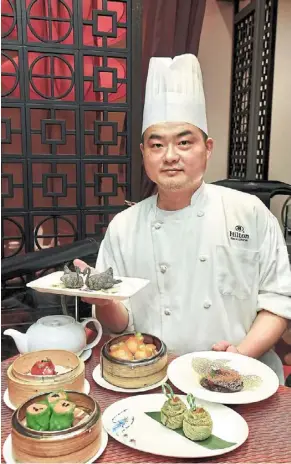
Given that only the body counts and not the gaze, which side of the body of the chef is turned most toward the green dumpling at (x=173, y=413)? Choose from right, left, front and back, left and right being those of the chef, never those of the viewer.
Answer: front

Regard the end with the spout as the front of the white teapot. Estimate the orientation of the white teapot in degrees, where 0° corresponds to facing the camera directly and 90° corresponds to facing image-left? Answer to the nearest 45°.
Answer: approximately 90°

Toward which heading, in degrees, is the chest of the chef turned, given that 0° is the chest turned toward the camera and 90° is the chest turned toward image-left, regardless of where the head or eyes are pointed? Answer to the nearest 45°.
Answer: approximately 0°

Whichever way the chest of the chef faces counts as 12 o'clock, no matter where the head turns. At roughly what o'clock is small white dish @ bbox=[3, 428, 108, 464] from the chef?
The small white dish is roughly at 1 o'clock from the chef.

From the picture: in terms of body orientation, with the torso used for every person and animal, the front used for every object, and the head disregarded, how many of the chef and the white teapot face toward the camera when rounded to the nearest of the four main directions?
1

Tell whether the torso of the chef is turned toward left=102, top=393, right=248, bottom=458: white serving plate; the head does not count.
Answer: yes

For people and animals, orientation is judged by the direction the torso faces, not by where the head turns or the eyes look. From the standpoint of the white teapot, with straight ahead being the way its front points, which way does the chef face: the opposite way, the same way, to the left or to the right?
to the left
